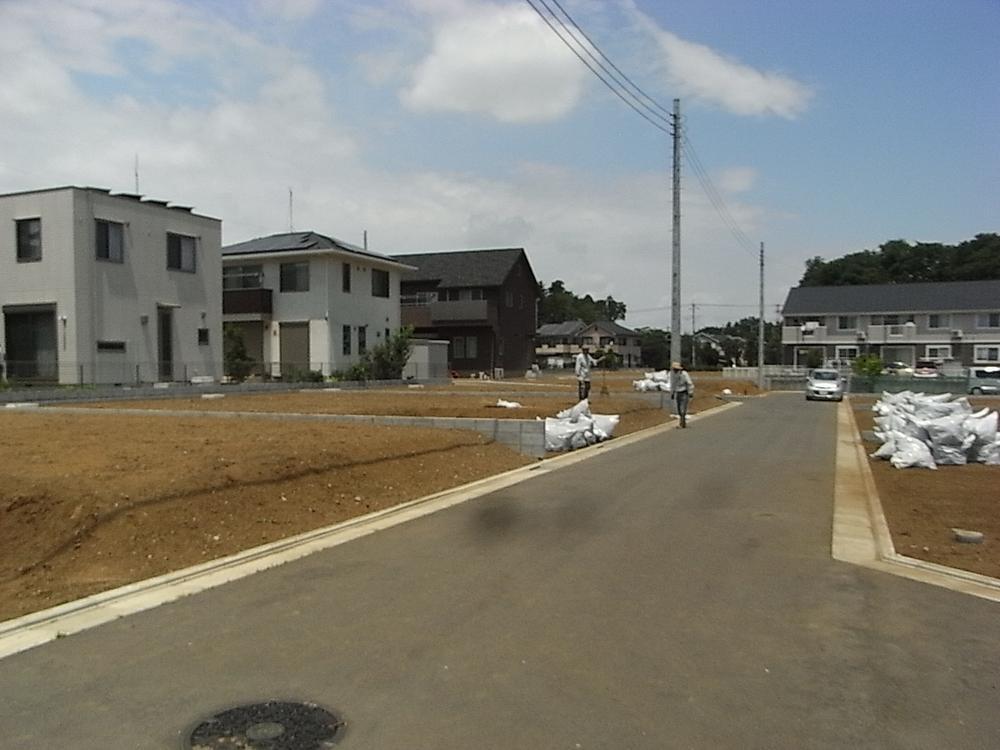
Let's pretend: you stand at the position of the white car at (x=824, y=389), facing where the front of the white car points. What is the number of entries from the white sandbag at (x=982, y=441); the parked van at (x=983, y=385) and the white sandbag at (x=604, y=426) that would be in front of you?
2

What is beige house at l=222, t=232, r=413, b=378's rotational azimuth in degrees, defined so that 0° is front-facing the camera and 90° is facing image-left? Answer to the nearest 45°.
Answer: approximately 45°

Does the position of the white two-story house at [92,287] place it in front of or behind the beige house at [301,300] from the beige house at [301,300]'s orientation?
in front

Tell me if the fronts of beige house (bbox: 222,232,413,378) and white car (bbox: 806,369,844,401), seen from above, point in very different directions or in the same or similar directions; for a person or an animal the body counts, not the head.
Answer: same or similar directions

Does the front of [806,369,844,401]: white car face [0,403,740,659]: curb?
yes

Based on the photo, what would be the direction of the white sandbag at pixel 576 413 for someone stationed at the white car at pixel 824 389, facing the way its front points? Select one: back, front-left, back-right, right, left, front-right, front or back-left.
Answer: front

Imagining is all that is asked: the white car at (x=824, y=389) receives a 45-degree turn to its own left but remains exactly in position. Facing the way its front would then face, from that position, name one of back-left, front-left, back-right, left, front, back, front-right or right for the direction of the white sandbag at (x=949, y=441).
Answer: front-right

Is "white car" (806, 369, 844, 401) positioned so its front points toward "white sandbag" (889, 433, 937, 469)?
yes

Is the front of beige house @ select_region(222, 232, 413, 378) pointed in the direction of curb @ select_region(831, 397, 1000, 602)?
no

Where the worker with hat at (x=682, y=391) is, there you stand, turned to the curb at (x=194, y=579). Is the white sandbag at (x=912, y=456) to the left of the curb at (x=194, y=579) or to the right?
left

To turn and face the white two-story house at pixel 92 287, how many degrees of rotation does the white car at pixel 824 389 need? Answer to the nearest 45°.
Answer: approximately 45° to its right

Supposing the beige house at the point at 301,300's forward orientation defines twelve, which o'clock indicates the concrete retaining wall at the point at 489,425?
The concrete retaining wall is roughly at 10 o'clock from the beige house.

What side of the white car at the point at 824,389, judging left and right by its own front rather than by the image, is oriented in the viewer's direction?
front

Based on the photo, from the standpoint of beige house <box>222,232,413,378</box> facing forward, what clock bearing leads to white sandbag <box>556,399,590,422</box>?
The white sandbag is roughly at 10 o'clock from the beige house.

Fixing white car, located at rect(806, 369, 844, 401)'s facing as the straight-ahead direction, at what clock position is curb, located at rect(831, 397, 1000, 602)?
The curb is roughly at 12 o'clock from the white car.

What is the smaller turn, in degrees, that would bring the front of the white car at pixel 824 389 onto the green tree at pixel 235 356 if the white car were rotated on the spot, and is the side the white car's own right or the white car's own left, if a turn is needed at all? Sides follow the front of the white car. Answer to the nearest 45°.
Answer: approximately 45° to the white car's own right

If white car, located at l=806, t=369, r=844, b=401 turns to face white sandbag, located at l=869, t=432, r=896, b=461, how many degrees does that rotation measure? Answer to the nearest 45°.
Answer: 0° — it already faces it

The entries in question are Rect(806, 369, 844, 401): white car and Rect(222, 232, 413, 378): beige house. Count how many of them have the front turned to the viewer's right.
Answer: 0
